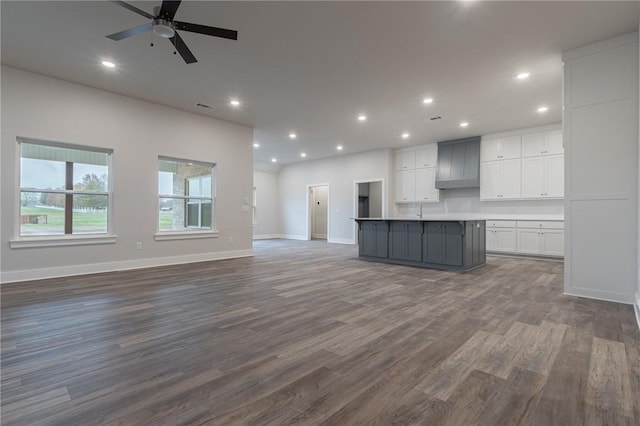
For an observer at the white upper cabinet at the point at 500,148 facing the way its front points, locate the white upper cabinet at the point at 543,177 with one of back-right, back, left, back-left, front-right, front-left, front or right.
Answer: left

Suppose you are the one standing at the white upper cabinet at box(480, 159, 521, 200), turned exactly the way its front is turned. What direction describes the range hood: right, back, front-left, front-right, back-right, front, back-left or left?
right

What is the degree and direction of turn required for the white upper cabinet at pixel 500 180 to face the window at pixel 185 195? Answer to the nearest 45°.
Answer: approximately 45° to its right

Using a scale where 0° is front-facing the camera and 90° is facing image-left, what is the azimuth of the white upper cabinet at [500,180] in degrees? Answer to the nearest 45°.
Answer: approximately 0°

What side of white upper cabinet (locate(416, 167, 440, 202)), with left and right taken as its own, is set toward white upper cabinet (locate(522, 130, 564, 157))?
left

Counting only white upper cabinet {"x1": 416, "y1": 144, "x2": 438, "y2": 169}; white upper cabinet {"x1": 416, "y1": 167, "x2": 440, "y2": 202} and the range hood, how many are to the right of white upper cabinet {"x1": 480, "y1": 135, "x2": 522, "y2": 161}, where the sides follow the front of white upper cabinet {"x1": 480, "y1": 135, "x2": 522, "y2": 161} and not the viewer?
3

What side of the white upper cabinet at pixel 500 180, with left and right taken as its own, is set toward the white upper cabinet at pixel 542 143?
left

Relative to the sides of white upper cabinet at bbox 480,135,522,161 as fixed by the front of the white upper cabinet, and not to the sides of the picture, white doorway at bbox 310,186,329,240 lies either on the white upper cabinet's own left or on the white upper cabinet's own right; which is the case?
on the white upper cabinet's own right

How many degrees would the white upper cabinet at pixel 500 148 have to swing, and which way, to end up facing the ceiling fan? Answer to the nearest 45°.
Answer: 0° — it already faces it

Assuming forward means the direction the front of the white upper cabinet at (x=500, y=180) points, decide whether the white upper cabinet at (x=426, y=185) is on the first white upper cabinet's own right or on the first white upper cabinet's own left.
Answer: on the first white upper cabinet's own right

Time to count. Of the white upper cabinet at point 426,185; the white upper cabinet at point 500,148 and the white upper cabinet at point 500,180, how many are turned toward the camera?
3

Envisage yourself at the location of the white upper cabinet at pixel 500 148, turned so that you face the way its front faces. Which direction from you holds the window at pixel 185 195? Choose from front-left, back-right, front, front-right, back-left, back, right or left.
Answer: front-right
